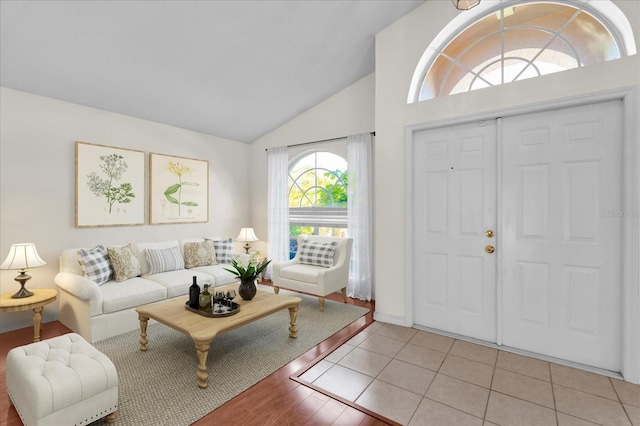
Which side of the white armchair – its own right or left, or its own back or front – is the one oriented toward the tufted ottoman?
front

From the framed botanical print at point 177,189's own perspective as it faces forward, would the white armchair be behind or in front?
in front

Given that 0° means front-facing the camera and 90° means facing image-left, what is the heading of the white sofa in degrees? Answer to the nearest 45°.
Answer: approximately 315°

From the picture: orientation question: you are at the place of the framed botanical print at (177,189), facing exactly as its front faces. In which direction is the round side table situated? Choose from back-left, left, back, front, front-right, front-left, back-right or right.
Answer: right

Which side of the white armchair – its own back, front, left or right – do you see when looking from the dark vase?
front

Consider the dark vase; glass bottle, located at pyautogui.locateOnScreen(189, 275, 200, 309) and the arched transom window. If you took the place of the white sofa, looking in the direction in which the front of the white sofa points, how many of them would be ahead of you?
3

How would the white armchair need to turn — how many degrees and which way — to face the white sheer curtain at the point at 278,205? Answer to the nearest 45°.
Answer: approximately 90° to its right

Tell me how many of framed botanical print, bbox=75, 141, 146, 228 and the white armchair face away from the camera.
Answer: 0

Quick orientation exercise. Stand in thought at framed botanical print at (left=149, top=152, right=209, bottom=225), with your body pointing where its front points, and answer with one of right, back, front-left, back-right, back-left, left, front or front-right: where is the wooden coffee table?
front-right
